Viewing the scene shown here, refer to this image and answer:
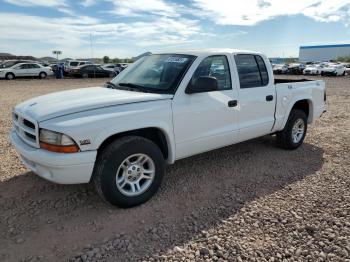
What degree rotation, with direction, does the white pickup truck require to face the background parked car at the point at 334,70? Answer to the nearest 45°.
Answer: approximately 180°

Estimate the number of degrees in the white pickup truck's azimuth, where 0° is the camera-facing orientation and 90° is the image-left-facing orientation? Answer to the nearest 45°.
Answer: approximately 45°

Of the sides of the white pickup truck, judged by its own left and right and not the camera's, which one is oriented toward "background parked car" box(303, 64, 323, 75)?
back
